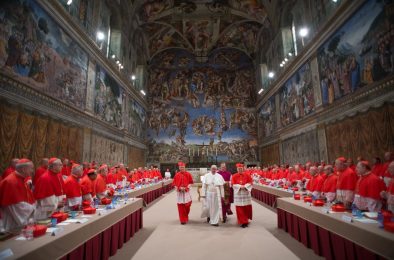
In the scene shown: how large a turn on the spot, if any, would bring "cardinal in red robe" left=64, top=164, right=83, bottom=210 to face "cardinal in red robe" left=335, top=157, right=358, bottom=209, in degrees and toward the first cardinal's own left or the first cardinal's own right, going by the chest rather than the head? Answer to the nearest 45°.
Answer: approximately 45° to the first cardinal's own right

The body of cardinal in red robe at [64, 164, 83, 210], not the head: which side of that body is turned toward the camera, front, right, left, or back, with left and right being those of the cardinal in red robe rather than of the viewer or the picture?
right

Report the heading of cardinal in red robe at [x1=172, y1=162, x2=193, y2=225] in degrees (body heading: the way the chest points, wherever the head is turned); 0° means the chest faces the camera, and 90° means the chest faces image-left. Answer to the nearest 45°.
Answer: approximately 0°

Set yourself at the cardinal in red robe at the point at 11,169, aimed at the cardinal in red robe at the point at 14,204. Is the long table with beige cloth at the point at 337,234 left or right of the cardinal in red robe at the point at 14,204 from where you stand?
left

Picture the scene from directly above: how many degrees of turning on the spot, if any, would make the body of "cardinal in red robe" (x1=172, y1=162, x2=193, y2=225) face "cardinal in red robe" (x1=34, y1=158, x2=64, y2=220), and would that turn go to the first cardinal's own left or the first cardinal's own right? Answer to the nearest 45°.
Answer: approximately 45° to the first cardinal's own right

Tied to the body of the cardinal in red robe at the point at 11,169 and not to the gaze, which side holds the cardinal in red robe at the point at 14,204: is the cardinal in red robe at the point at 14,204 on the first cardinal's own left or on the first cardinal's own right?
on the first cardinal's own right

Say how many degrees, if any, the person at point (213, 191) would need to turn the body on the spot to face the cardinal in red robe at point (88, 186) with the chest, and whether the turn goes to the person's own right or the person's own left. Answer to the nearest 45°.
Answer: approximately 45° to the person's own right

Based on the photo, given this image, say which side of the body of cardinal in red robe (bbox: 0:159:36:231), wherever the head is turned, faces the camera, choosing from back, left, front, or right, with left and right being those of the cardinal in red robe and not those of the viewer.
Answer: right

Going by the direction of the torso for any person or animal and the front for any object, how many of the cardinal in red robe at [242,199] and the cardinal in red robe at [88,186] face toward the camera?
1

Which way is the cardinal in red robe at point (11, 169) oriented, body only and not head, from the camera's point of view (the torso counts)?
to the viewer's right

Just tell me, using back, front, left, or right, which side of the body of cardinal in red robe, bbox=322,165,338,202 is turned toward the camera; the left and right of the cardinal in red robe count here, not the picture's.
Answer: left
